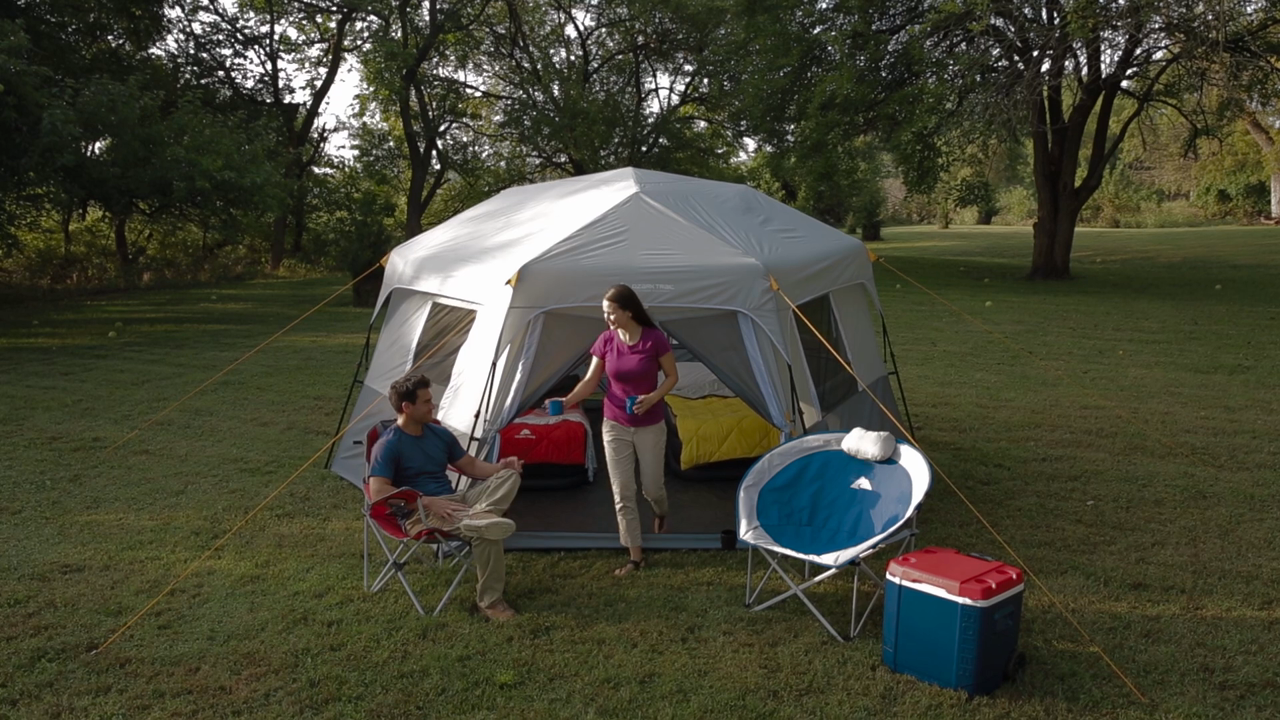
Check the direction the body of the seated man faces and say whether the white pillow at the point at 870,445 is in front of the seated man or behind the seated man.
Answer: in front

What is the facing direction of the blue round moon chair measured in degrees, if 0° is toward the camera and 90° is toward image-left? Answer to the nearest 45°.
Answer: approximately 45°

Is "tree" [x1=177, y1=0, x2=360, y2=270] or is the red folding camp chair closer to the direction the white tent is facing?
the red folding camp chair

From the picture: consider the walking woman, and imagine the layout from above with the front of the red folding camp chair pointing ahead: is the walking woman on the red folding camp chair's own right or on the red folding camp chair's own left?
on the red folding camp chair's own left

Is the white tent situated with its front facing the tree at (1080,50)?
no

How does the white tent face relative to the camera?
toward the camera

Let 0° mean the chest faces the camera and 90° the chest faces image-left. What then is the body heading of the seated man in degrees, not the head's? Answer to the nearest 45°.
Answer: approximately 315°

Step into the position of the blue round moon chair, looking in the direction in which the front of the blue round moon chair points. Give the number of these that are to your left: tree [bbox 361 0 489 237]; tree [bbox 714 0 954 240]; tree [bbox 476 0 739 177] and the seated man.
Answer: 0

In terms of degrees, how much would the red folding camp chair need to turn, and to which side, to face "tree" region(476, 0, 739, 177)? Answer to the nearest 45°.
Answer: approximately 135° to its left

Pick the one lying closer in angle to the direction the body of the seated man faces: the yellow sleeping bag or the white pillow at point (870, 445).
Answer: the white pillow

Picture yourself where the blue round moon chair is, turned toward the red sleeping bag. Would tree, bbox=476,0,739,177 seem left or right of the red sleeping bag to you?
right

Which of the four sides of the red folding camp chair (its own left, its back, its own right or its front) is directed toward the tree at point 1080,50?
left

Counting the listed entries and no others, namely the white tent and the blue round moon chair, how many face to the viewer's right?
0

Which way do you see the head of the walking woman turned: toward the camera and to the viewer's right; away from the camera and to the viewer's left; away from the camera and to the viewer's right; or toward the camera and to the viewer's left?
toward the camera and to the viewer's left

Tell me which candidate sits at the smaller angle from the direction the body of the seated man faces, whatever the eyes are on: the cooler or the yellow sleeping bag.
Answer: the cooler

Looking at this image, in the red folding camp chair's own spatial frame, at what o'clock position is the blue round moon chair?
The blue round moon chair is roughly at 11 o'clock from the red folding camp chair.

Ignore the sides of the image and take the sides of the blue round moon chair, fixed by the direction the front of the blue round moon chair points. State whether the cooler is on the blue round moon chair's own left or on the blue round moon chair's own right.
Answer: on the blue round moon chair's own left
